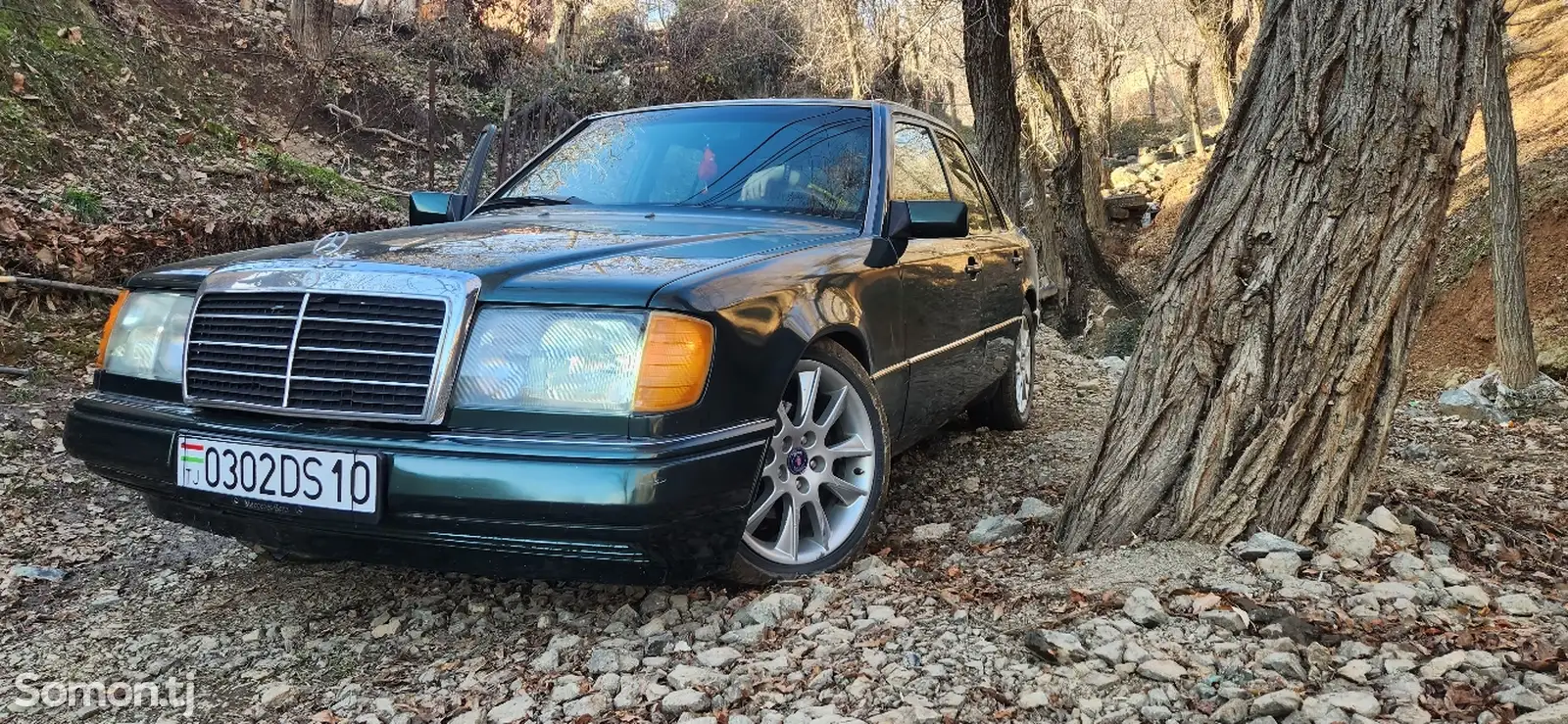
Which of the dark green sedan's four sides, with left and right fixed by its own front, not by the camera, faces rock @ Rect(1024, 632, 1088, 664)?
left

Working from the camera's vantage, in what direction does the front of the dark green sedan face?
facing the viewer and to the left of the viewer

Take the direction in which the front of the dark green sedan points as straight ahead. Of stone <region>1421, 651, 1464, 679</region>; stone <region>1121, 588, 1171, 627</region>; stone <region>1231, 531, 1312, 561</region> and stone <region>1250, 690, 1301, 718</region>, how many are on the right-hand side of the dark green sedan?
0

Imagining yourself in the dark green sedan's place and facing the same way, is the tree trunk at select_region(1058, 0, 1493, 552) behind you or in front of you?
behind

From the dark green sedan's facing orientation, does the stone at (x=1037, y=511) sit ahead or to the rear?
to the rear

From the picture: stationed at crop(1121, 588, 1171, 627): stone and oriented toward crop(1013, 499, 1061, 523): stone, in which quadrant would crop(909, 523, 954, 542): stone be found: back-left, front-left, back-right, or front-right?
front-left

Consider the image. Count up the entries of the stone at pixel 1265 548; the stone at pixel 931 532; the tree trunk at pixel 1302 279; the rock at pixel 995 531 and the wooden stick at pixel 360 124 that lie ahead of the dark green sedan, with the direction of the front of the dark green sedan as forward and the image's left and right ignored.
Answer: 0

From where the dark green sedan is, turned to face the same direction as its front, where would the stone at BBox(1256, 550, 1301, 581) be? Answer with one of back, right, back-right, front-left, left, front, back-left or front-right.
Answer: back-left

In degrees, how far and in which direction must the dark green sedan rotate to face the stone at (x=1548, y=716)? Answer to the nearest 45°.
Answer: approximately 90° to its left

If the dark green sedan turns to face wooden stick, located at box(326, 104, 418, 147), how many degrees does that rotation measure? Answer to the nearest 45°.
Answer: approximately 135° to its right

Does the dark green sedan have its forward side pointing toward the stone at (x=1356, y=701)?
no

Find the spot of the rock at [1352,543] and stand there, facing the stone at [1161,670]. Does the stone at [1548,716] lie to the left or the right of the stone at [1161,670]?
left

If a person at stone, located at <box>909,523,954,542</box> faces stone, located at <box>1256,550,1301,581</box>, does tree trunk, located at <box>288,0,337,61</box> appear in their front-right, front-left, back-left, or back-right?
back-left

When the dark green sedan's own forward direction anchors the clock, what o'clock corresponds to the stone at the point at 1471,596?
The stone is roughly at 8 o'clock from the dark green sedan.

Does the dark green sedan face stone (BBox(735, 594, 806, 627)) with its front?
no

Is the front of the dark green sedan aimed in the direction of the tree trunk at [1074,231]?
no

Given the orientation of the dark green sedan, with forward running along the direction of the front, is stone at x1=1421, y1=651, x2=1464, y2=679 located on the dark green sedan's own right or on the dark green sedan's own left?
on the dark green sedan's own left
